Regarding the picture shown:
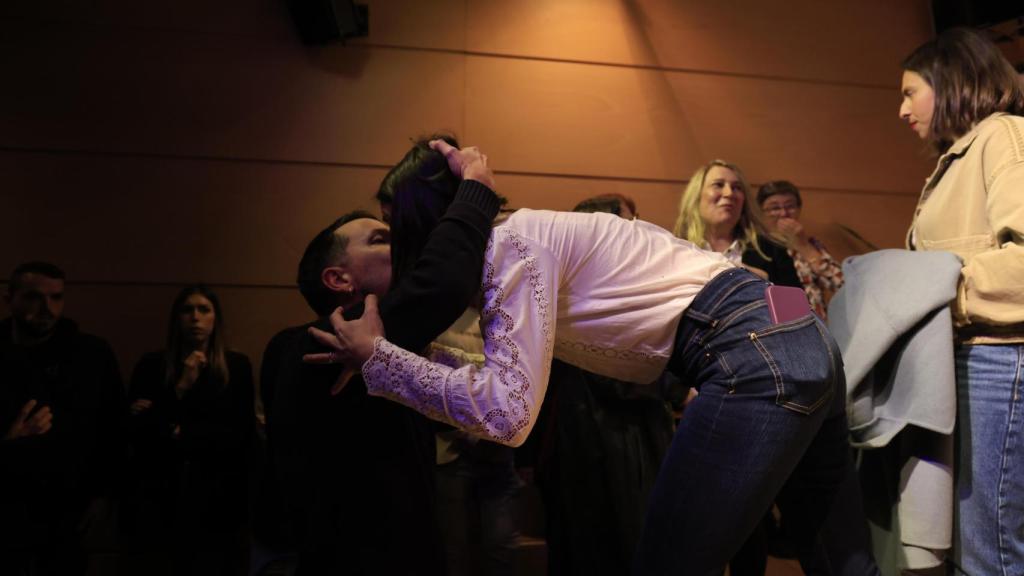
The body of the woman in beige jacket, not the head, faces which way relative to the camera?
to the viewer's left

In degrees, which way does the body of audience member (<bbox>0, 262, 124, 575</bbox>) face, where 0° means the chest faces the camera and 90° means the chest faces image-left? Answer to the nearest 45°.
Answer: approximately 0°

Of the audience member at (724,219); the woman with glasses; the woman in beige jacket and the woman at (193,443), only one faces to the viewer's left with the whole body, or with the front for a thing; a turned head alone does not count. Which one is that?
the woman in beige jacket

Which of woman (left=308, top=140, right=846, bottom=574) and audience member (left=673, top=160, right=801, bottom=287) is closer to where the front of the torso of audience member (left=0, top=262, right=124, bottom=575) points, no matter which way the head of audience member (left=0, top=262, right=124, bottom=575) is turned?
the woman

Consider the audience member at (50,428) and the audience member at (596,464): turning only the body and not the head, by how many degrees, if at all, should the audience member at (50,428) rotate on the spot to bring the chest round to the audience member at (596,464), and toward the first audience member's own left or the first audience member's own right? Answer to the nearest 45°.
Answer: approximately 45° to the first audience member's own left

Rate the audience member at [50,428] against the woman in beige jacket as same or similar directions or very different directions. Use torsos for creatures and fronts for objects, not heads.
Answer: very different directions
